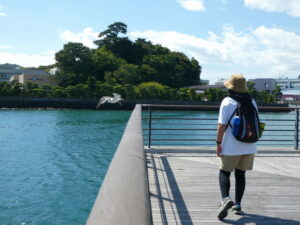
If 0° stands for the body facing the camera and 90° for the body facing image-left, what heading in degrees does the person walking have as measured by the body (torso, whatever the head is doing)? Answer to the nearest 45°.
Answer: approximately 135°
